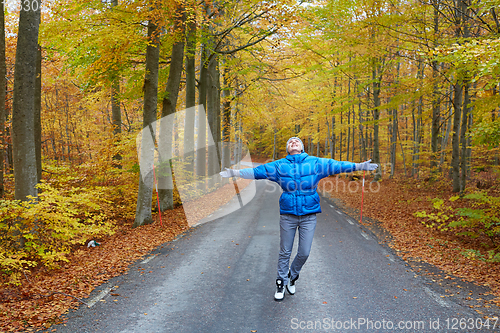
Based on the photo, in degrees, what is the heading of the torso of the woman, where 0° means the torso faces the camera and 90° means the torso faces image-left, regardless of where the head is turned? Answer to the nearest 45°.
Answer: approximately 0°
